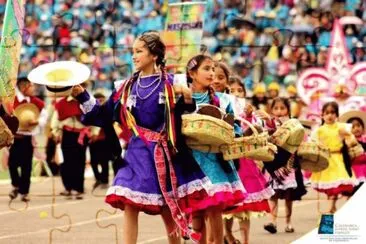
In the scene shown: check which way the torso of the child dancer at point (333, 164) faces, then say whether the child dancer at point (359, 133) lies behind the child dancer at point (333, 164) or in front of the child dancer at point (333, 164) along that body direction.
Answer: behind

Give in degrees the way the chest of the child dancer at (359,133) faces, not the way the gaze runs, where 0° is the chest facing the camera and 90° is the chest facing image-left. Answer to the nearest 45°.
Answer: approximately 45°

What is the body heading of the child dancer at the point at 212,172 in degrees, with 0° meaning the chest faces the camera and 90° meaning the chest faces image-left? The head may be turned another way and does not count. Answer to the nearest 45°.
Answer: approximately 45°

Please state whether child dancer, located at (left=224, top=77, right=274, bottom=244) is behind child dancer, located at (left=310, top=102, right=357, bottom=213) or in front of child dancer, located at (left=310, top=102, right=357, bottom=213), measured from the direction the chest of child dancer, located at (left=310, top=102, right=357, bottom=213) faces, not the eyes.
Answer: in front

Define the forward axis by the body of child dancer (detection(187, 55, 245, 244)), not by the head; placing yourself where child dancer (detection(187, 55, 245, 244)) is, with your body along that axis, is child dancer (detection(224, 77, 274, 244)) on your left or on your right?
on your left

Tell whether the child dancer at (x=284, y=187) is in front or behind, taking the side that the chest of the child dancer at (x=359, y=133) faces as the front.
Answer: in front

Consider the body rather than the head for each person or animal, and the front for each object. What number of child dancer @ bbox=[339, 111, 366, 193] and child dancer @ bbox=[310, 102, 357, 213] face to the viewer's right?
0
